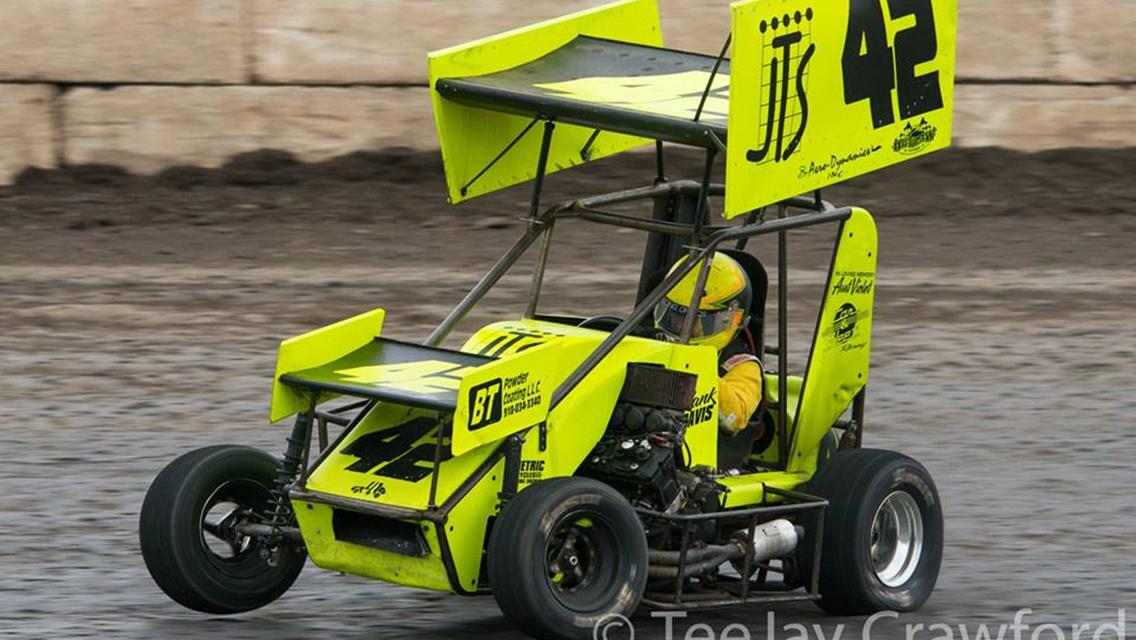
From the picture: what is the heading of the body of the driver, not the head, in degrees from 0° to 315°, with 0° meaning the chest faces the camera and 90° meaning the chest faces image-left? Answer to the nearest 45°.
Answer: approximately 45°
